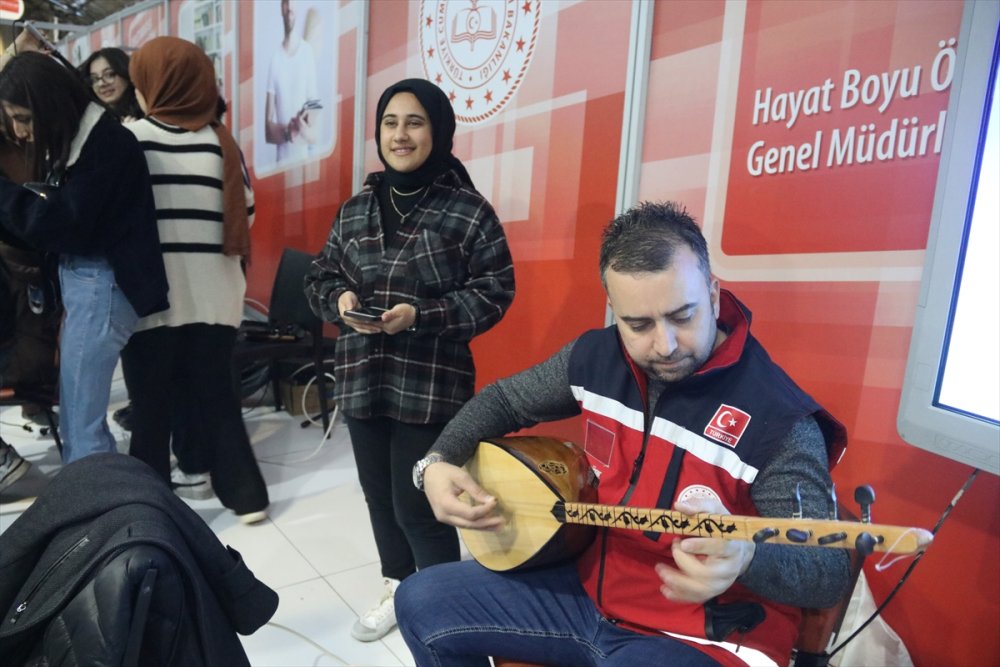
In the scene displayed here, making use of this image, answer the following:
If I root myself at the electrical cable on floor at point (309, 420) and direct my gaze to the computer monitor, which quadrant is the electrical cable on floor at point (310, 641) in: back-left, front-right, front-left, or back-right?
front-right

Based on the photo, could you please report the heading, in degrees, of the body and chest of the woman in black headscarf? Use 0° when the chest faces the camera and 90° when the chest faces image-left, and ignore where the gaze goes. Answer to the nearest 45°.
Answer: approximately 45°

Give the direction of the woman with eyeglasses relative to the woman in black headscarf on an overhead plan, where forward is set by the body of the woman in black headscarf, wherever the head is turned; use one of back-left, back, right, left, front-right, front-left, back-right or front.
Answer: right

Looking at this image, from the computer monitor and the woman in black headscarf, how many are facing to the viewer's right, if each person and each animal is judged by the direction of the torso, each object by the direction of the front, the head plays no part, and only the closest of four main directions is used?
0

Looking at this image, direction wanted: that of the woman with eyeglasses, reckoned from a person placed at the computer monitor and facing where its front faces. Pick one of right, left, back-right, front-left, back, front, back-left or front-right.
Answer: right

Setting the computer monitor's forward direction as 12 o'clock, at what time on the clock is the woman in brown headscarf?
The woman in brown headscarf is roughly at 3 o'clock from the computer monitor.

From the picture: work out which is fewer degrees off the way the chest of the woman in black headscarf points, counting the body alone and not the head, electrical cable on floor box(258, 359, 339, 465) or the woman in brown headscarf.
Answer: the woman in brown headscarf

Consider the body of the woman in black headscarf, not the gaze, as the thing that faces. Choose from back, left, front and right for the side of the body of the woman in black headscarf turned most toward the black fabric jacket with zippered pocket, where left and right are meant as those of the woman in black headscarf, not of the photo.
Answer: front

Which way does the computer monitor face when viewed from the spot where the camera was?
facing the viewer
